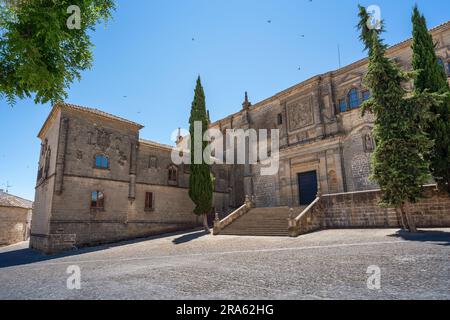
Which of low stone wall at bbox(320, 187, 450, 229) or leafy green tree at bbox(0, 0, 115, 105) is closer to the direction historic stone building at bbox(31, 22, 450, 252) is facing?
the leafy green tree

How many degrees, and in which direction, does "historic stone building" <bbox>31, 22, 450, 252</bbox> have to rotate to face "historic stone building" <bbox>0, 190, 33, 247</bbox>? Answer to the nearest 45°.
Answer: approximately 90° to its right

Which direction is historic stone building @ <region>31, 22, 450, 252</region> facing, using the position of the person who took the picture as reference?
facing the viewer and to the left of the viewer

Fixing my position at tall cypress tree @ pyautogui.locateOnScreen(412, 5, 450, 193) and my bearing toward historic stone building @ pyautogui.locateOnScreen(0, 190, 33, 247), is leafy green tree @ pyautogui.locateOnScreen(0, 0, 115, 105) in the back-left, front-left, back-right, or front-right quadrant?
front-left

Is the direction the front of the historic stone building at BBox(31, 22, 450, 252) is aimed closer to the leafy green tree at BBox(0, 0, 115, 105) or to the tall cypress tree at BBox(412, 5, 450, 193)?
the leafy green tree

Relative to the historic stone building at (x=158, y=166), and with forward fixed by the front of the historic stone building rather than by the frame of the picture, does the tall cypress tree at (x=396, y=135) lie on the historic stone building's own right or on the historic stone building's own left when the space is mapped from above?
on the historic stone building's own left

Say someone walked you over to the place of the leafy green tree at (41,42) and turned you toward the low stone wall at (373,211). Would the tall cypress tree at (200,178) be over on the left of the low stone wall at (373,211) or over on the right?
left
